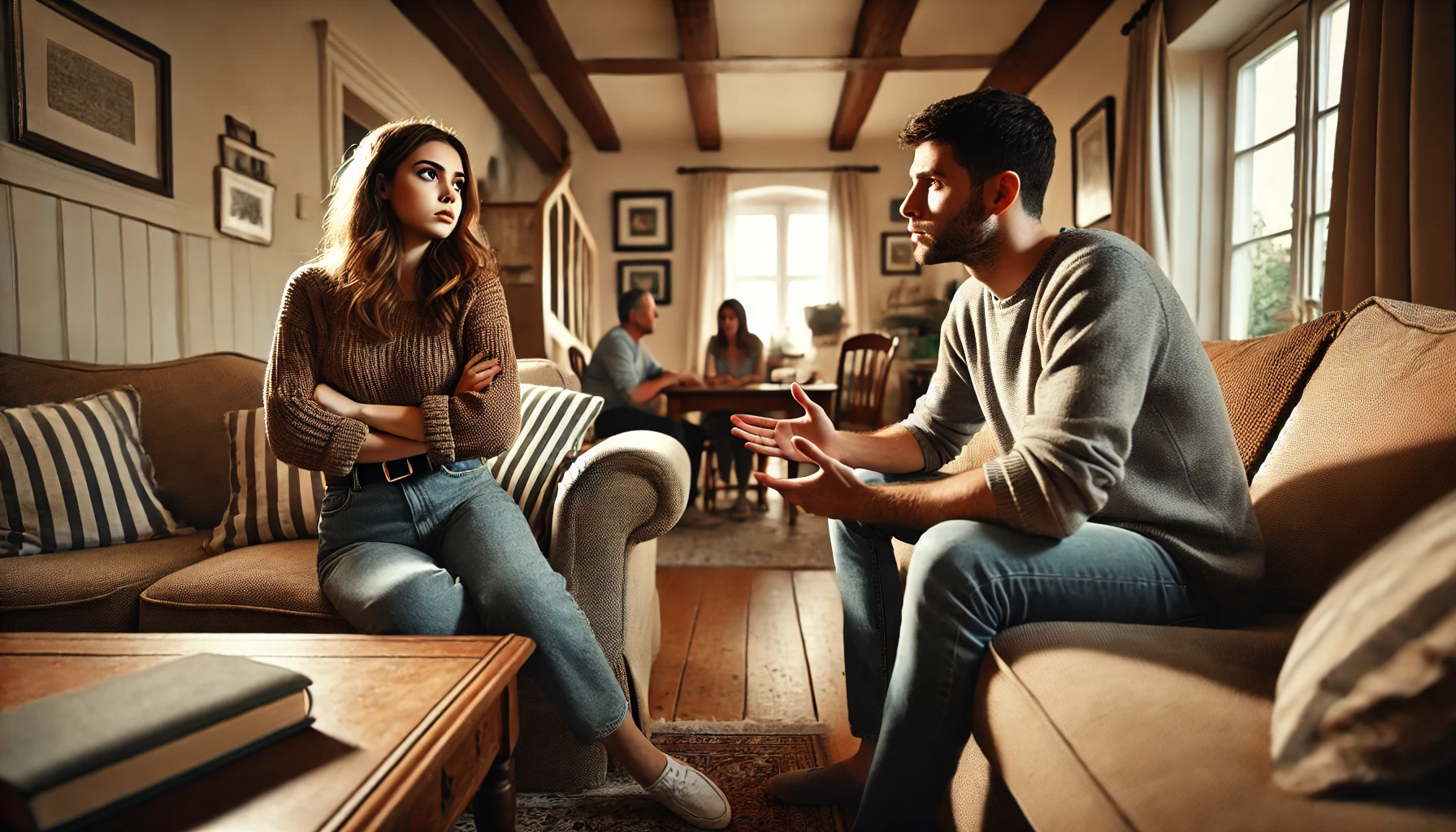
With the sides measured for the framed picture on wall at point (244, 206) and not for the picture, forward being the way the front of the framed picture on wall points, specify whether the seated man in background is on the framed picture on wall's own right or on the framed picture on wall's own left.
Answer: on the framed picture on wall's own left

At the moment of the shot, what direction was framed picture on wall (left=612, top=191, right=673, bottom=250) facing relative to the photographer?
facing the viewer

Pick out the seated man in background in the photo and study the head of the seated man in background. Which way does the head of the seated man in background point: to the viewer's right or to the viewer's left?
to the viewer's right

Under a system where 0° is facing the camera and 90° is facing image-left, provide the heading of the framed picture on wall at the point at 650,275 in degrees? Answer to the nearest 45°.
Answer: approximately 0°

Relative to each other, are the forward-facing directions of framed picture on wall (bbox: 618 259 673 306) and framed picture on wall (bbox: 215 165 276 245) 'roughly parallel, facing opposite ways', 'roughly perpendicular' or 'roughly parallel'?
roughly perpendicular

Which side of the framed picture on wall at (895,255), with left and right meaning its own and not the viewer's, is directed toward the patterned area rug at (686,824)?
front

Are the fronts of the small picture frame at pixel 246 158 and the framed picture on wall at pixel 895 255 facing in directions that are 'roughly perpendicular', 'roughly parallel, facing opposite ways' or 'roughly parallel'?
roughly perpendicular

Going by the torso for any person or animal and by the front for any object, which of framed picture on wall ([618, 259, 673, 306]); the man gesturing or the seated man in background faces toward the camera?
the framed picture on wall

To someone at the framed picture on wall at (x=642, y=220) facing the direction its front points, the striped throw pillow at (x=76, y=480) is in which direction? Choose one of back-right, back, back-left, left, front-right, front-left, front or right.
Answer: front

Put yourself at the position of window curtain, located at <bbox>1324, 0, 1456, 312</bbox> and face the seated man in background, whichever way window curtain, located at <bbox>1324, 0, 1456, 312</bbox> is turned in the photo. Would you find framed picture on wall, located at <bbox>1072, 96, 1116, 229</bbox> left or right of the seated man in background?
right

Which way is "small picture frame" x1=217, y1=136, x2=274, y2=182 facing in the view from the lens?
facing the viewer and to the right of the viewer

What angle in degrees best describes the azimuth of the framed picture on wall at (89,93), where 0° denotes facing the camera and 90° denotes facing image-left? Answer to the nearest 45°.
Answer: approximately 315°

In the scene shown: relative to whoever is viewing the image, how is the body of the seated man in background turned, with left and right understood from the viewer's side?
facing to the right of the viewer

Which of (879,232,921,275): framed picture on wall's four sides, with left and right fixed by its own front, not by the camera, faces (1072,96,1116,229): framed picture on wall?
front
